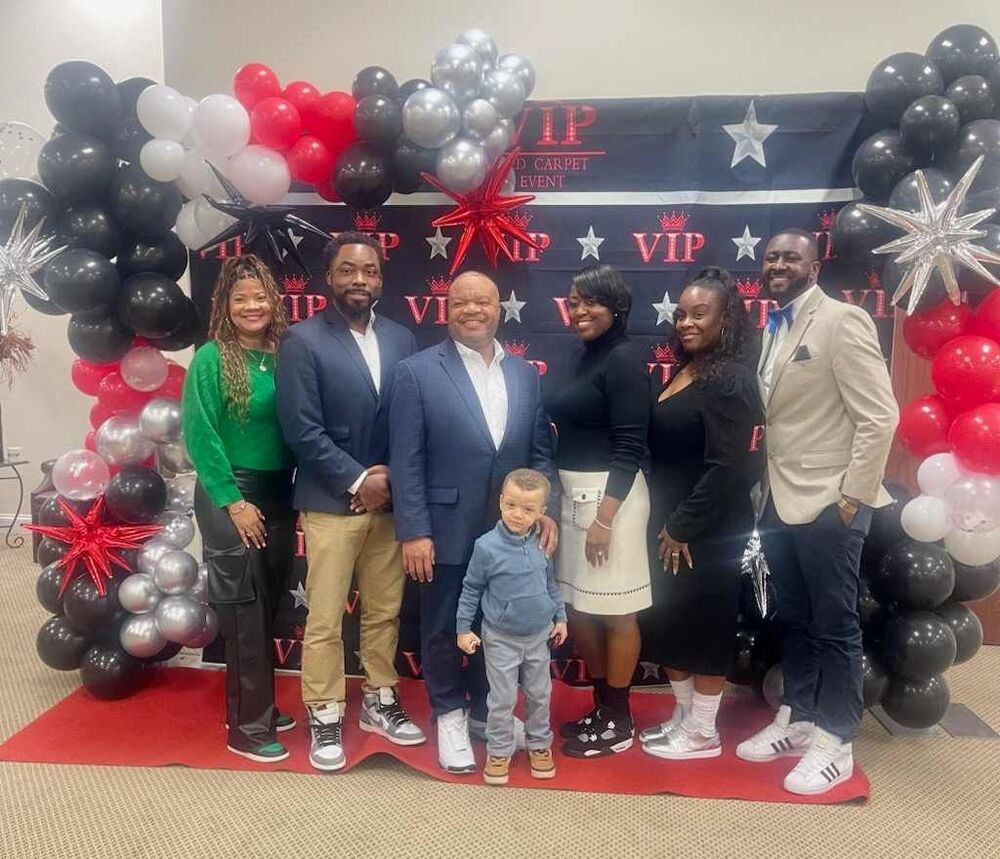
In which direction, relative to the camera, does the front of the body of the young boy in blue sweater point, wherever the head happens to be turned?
toward the camera

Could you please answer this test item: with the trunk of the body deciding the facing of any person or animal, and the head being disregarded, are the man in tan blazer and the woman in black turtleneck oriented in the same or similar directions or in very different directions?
same or similar directions

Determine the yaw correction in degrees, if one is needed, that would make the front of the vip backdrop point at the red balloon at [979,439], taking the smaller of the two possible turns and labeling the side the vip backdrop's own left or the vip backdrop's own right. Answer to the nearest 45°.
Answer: approximately 45° to the vip backdrop's own left

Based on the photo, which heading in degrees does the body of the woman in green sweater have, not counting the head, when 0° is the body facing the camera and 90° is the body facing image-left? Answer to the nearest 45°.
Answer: approximately 315°

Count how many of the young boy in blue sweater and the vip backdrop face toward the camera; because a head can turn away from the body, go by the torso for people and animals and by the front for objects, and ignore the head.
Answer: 2

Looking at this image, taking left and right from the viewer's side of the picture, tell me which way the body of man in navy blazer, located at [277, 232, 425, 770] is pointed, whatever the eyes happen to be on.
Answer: facing the viewer and to the right of the viewer

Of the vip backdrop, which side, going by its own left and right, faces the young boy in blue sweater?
front

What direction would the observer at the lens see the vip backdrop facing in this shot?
facing the viewer

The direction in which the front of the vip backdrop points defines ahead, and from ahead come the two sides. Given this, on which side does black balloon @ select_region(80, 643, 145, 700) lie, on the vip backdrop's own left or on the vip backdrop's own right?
on the vip backdrop's own right

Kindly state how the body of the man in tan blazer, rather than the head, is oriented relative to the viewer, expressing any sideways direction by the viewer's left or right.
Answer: facing the viewer and to the left of the viewer

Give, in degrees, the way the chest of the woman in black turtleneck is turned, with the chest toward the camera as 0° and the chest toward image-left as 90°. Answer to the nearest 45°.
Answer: approximately 45°

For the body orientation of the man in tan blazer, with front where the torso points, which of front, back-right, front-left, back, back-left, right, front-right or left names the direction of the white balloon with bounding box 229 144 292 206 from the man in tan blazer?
front-right

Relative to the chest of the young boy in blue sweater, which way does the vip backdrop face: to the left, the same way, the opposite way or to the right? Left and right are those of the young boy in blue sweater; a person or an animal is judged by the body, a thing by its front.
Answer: the same way
